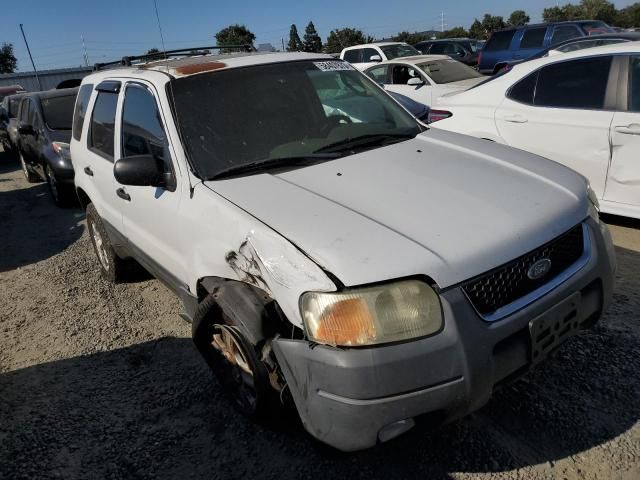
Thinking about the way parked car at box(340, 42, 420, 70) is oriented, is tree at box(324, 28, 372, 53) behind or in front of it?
behind

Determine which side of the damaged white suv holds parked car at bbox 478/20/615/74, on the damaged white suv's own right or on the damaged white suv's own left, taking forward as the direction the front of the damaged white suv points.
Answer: on the damaged white suv's own left

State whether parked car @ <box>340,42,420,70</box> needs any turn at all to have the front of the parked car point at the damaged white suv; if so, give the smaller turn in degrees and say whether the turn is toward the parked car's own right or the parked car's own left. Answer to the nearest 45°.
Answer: approximately 45° to the parked car's own right

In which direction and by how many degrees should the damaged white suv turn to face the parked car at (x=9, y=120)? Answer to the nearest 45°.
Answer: approximately 180°
